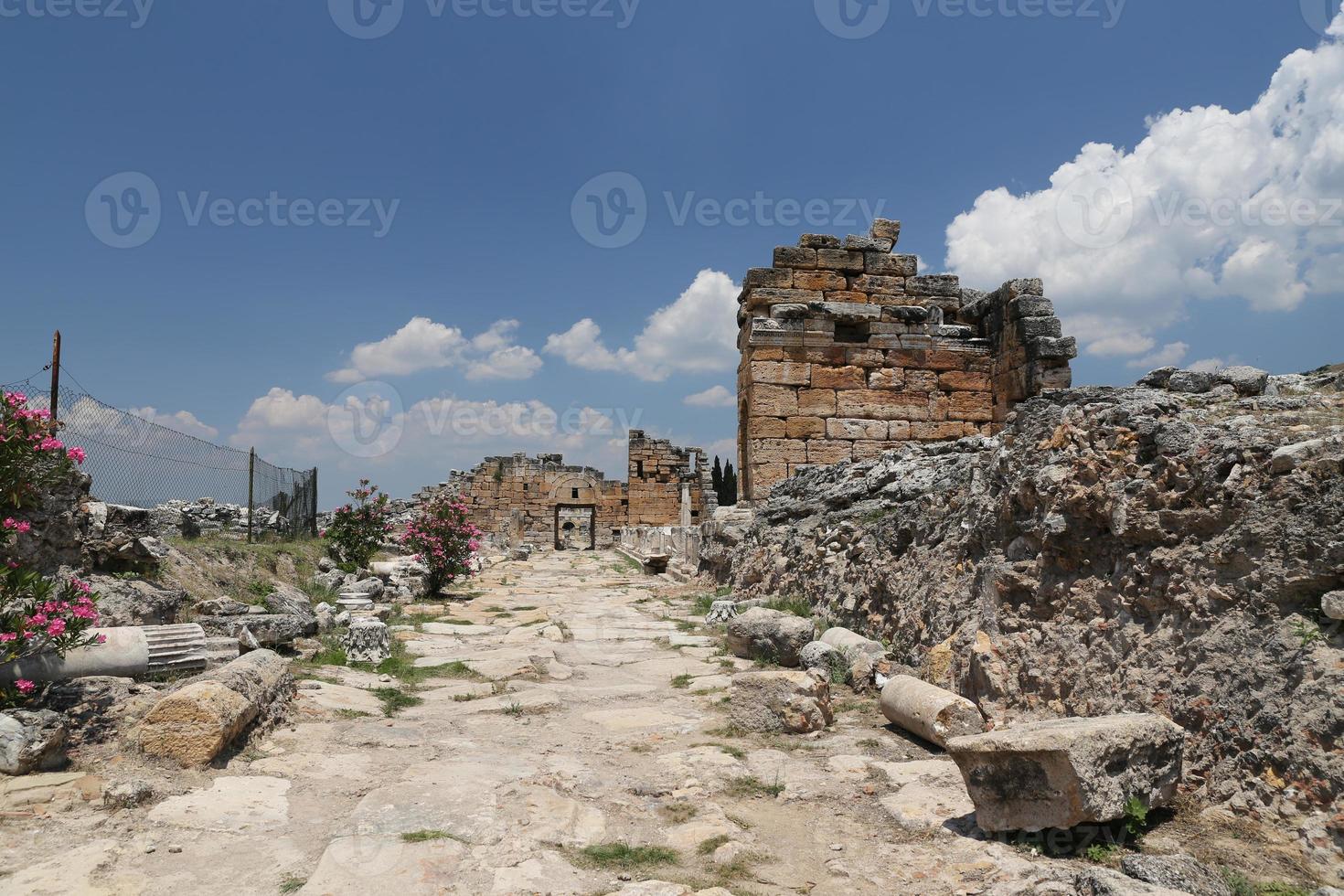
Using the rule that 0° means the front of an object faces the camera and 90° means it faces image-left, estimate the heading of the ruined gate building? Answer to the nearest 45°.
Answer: approximately 0°

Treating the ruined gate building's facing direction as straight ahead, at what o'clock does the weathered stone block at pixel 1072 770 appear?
The weathered stone block is roughly at 12 o'clock from the ruined gate building.

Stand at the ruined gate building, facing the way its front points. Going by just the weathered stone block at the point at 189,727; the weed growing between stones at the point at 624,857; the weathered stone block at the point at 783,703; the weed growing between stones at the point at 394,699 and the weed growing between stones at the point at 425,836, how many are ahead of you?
5

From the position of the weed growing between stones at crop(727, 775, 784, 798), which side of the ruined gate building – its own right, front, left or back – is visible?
front

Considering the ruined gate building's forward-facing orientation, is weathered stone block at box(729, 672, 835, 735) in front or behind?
in front

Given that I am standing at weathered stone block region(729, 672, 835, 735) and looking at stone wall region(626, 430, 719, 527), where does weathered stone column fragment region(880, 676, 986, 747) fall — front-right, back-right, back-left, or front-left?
back-right

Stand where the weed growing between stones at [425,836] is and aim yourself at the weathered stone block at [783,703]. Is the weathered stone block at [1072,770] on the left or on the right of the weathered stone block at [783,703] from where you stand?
right

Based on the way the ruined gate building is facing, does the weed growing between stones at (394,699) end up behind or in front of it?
in front

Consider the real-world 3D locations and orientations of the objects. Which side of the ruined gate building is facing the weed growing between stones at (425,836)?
front

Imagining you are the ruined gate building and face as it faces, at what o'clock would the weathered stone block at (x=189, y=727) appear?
The weathered stone block is roughly at 12 o'clock from the ruined gate building.

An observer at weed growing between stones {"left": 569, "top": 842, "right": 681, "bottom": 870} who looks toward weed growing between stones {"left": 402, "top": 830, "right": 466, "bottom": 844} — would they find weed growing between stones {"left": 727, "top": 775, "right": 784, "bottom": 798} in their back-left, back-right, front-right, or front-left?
back-right

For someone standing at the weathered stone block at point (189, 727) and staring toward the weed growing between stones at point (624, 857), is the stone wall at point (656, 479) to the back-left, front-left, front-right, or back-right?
back-left
